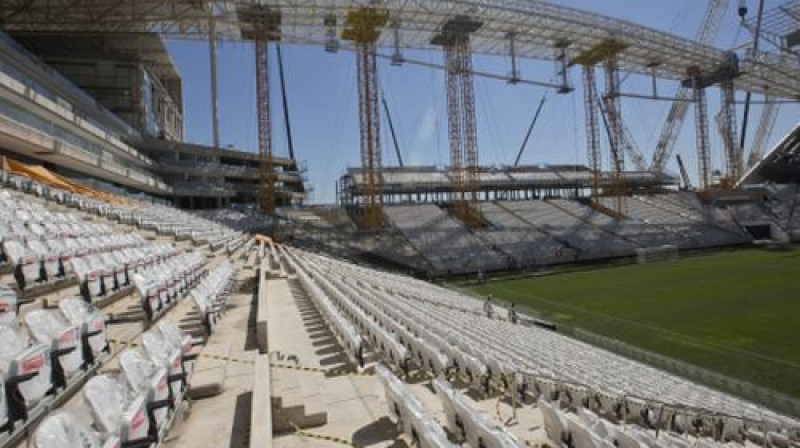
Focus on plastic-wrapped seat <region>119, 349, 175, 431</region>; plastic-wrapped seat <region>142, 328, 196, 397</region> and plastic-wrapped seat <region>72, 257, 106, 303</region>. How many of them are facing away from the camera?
0

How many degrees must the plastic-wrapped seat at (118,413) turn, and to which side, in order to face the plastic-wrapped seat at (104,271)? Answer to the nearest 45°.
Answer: approximately 135° to its left

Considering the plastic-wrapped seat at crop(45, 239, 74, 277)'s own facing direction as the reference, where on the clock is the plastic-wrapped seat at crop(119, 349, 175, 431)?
the plastic-wrapped seat at crop(119, 349, 175, 431) is roughly at 3 o'clock from the plastic-wrapped seat at crop(45, 239, 74, 277).

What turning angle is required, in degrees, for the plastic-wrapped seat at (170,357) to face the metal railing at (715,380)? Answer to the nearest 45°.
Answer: approximately 45° to its left

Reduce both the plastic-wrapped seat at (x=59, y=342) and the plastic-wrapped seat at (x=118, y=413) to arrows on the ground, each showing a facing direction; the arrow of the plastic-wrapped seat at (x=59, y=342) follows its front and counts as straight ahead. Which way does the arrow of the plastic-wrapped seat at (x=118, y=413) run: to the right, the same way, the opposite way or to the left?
the same way

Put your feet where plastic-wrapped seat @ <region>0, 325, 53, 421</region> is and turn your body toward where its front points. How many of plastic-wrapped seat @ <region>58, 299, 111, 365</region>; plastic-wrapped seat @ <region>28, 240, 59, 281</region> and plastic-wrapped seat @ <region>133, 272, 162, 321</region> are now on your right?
0

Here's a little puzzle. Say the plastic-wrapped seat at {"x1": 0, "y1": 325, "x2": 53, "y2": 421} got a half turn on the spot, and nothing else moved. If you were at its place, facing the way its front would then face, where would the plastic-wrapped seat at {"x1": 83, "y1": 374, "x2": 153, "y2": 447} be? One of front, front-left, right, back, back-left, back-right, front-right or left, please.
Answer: back

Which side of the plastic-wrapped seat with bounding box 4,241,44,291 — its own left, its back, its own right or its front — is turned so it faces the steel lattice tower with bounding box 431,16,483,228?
left

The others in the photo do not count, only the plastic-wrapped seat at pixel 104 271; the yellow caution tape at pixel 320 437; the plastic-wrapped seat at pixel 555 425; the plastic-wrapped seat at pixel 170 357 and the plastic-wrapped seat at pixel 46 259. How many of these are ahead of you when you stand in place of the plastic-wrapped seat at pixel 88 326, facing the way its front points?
3

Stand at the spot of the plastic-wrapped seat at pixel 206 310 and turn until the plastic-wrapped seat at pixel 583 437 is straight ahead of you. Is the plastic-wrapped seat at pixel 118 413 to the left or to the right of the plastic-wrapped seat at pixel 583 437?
right

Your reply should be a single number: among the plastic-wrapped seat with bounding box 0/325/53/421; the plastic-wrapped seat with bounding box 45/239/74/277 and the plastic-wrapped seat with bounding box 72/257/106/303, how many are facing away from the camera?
0

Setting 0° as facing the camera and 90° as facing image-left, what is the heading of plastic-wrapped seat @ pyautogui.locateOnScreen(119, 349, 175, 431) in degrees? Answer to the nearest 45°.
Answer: approximately 315°

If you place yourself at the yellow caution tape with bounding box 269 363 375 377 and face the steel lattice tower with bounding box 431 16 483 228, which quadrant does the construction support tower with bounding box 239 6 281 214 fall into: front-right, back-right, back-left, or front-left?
front-left

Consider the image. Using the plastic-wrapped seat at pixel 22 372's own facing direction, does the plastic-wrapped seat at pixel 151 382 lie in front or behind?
in front

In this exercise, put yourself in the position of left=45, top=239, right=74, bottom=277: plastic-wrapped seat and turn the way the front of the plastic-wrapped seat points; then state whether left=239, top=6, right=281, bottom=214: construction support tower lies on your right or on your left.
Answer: on your left

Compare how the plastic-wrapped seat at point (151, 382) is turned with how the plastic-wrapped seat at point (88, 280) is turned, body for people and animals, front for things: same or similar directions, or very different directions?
same or similar directions

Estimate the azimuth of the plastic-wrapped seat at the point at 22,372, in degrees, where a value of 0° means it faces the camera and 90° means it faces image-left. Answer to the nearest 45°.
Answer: approximately 315°

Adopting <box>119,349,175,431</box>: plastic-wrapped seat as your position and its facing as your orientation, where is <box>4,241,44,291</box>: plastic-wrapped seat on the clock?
<box>4,241,44,291</box>: plastic-wrapped seat is roughly at 7 o'clock from <box>119,349,175,431</box>: plastic-wrapped seat.

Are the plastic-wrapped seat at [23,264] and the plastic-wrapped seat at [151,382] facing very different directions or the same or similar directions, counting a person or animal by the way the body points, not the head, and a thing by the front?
same or similar directions
